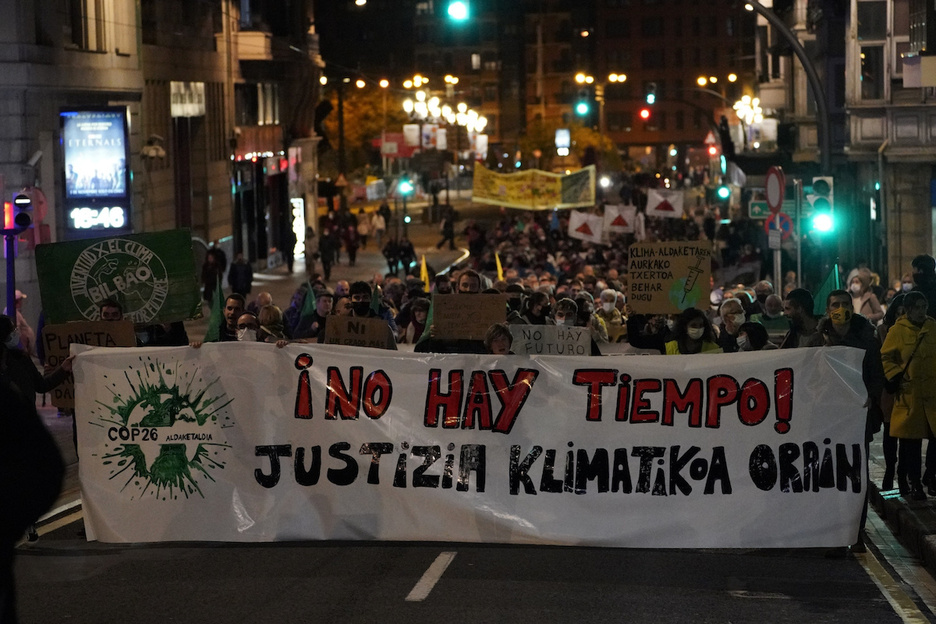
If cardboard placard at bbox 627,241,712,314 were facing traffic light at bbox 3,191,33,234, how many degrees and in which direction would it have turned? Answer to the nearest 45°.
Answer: approximately 90° to its right

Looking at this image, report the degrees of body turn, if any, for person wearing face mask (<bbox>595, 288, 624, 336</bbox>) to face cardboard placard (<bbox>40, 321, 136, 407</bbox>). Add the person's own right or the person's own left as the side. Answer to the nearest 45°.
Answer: approximately 45° to the person's own right

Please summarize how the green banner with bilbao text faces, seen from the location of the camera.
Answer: facing the viewer

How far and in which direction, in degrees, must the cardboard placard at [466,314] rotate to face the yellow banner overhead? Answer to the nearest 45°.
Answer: approximately 180°

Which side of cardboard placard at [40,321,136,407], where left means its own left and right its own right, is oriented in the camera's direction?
front

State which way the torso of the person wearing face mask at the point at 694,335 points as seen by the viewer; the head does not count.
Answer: toward the camera

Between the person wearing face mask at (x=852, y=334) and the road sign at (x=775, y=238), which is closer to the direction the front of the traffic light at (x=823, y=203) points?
the person wearing face mask
